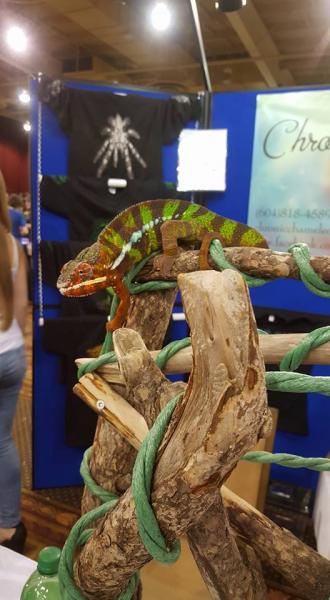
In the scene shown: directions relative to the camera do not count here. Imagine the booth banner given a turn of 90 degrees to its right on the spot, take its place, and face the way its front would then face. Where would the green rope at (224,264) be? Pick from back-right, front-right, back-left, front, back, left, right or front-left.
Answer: left

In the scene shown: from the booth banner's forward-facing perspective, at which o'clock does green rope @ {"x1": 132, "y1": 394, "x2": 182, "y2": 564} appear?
The green rope is roughly at 12 o'clock from the booth banner.

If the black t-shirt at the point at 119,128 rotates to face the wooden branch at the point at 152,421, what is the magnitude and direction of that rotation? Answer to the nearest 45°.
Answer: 0° — it already faces it

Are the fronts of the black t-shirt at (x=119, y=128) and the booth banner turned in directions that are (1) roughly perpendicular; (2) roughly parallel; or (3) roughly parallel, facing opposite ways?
roughly parallel

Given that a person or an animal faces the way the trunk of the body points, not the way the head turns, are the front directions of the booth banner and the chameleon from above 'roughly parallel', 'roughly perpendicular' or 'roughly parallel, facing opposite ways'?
roughly perpendicular

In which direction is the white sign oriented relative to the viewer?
toward the camera

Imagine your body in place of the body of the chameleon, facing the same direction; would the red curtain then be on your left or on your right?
on your right

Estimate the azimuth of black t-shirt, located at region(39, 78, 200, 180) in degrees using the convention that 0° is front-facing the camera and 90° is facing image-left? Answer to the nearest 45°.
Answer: approximately 0°

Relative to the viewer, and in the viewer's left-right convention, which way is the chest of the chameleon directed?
facing to the left of the viewer

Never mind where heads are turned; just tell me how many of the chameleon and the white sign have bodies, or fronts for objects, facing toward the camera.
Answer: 1

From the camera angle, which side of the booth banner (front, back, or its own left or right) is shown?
front

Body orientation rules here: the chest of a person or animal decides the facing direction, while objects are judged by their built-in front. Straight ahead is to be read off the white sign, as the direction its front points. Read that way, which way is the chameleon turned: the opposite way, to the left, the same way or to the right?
to the right

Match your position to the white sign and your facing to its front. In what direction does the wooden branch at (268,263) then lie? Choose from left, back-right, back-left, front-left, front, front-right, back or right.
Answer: front

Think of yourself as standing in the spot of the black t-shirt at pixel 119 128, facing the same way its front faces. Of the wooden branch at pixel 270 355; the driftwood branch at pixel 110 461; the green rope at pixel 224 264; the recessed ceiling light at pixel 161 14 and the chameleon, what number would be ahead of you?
4
